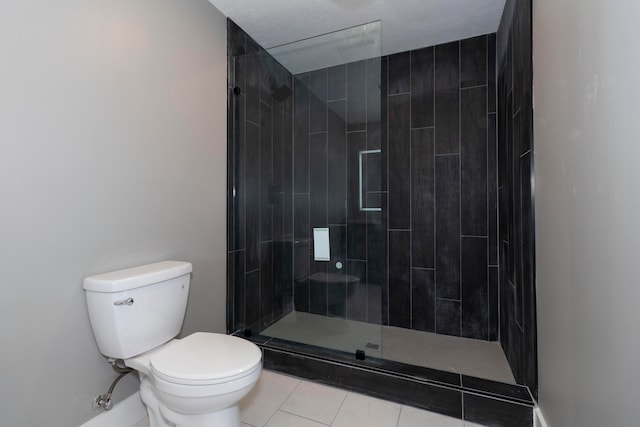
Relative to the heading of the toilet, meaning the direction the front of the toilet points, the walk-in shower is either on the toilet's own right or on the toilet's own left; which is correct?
on the toilet's own left

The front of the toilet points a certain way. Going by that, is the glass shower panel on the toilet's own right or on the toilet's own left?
on the toilet's own left
